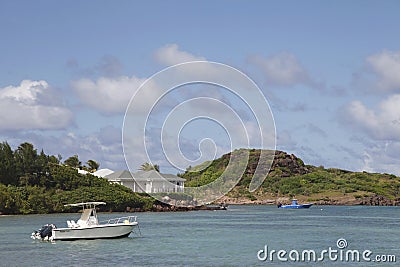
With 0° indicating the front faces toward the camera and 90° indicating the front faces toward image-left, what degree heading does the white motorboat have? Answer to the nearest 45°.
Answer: approximately 270°
